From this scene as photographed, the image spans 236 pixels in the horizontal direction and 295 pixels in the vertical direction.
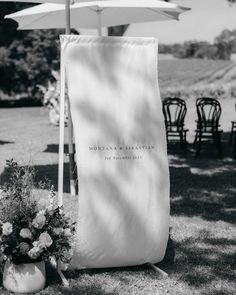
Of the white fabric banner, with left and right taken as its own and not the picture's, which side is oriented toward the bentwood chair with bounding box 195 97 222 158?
back

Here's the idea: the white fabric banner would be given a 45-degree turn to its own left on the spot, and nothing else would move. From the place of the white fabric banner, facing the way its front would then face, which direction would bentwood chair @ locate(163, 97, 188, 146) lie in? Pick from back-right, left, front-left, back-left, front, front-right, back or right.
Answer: back-left

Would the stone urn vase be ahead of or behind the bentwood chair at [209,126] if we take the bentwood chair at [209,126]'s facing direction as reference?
behind

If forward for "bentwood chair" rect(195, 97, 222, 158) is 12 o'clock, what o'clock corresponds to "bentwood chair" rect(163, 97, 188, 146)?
"bentwood chair" rect(163, 97, 188, 146) is roughly at 9 o'clock from "bentwood chair" rect(195, 97, 222, 158).

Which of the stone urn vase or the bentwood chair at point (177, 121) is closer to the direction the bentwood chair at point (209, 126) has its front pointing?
the bentwood chair

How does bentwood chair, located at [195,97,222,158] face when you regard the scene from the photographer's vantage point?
facing away from the viewer

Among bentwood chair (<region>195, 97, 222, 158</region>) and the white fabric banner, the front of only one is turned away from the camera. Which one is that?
the bentwood chair

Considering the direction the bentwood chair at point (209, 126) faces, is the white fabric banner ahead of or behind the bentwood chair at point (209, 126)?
behind

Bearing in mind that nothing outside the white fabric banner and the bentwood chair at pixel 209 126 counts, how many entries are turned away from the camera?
1

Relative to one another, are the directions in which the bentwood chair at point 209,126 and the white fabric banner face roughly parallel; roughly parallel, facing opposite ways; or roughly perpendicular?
roughly parallel, facing opposite ways

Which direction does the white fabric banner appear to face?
toward the camera

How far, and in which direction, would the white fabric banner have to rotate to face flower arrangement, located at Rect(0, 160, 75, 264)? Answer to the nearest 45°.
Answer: approximately 45° to its right

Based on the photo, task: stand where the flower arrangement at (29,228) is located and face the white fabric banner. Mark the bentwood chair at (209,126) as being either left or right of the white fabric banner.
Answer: left

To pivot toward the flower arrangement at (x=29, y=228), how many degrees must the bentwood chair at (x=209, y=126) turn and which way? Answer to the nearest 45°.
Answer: approximately 180°
